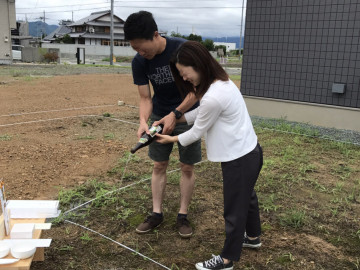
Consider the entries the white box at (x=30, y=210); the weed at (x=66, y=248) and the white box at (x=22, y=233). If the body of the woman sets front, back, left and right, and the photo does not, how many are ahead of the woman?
3

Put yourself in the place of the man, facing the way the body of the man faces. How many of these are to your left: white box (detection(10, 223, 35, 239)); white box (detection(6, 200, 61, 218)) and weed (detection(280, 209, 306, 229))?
1

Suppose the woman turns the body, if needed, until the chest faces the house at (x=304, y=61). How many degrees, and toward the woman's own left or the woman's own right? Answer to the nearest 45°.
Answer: approximately 90° to the woman's own right

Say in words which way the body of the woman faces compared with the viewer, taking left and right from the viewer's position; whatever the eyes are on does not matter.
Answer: facing to the left of the viewer

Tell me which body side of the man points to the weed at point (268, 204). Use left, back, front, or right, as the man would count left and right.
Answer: left

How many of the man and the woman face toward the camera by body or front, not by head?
1

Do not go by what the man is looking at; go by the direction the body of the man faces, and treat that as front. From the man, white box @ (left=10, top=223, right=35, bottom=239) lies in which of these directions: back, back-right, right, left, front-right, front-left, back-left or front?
front-right

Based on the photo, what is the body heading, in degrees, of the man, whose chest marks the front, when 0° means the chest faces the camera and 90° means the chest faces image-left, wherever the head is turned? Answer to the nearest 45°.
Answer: approximately 0°

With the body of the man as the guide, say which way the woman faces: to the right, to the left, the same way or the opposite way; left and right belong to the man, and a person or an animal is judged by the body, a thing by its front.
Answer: to the right

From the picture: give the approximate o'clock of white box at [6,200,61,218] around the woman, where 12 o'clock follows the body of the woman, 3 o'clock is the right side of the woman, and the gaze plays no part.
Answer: The white box is roughly at 12 o'clock from the woman.

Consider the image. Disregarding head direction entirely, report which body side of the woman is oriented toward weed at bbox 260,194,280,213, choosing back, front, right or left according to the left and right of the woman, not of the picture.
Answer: right

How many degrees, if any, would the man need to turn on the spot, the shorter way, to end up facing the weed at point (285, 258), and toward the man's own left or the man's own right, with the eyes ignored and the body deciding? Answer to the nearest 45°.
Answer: approximately 45° to the man's own left

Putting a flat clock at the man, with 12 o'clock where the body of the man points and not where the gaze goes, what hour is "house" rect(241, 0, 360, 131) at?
The house is roughly at 7 o'clock from the man.

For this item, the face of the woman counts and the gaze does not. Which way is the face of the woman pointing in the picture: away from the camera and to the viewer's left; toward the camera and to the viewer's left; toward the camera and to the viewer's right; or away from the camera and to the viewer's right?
toward the camera and to the viewer's left

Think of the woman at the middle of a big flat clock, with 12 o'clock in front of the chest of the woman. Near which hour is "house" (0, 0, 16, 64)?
The house is roughly at 2 o'clock from the woman.
